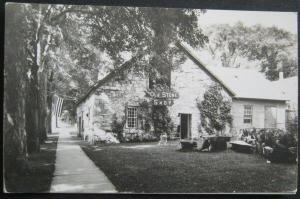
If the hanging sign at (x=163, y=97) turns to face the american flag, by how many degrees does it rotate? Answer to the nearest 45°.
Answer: approximately 90° to its right

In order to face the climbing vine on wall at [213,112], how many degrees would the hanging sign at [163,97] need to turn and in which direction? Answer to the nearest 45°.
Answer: approximately 90° to its left

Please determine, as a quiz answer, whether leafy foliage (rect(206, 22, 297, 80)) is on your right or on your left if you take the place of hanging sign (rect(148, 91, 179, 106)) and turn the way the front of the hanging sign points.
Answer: on your left

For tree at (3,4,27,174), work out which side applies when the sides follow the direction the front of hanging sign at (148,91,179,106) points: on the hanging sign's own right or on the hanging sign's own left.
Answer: on the hanging sign's own right

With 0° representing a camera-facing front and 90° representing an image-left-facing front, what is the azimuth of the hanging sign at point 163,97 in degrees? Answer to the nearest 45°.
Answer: approximately 0°
